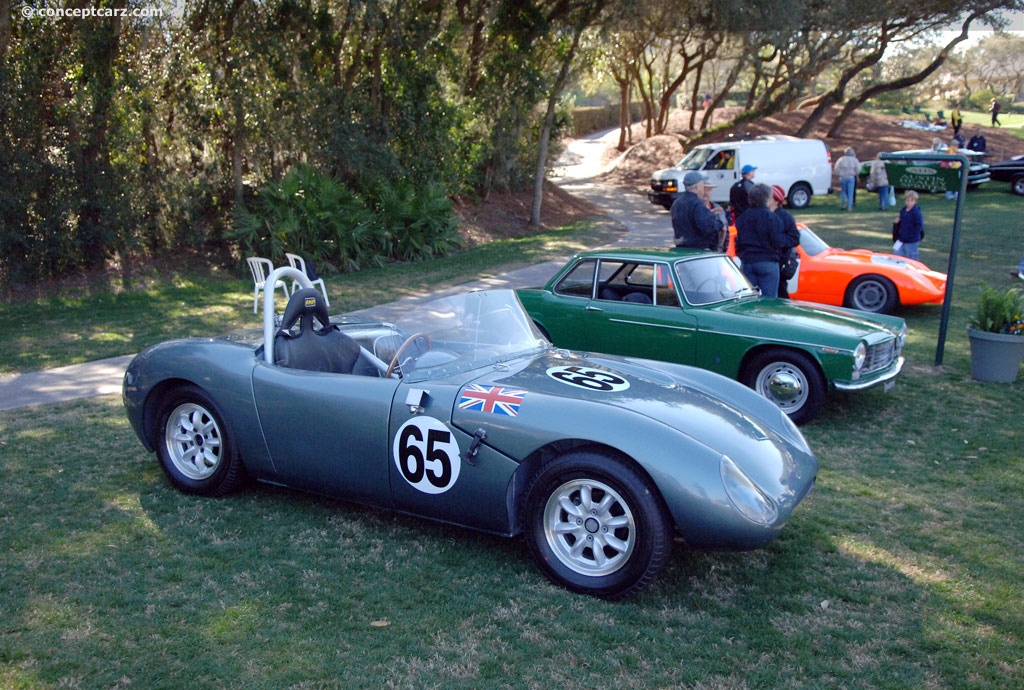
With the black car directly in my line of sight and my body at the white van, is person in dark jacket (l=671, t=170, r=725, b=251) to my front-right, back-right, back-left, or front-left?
back-right

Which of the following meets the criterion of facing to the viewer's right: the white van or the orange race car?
the orange race car

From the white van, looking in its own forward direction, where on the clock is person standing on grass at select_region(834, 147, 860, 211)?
The person standing on grass is roughly at 8 o'clock from the white van.

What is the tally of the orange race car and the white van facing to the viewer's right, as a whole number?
1

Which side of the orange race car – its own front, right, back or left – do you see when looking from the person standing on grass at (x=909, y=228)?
left

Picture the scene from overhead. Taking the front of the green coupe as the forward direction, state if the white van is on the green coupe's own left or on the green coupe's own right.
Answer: on the green coupe's own left

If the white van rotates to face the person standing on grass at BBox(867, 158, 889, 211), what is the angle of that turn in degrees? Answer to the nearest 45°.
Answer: approximately 135° to its left

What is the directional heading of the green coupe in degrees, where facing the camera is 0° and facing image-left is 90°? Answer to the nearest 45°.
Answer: approximately 315°

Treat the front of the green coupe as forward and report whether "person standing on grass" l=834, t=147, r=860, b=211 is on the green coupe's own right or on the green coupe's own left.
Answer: on the green coupe's own left

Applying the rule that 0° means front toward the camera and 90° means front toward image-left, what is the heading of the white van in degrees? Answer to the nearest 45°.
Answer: approximately 45°

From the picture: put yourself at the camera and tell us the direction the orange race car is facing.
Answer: facing to the right of the viewer
